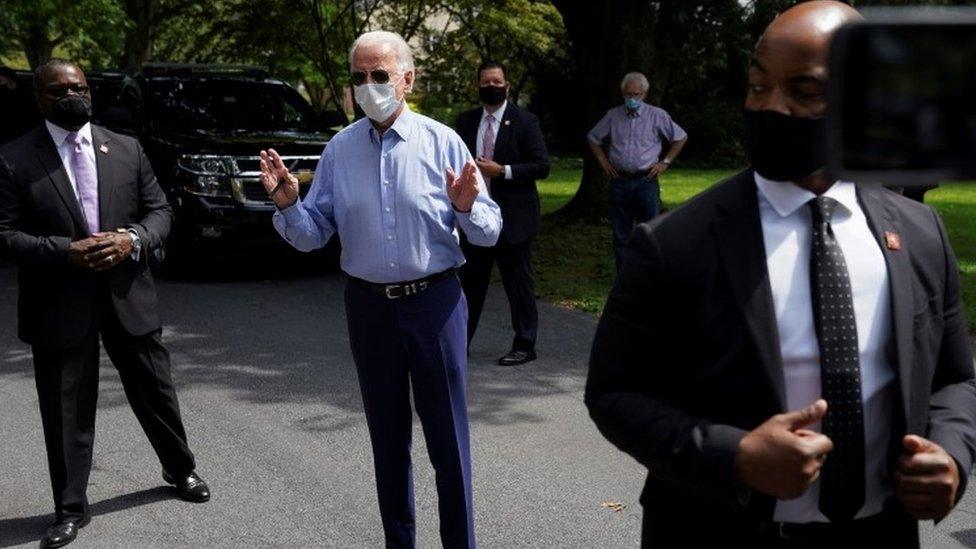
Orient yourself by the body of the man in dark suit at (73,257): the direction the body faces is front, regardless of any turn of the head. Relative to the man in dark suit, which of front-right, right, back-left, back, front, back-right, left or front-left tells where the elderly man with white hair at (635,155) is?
back-left

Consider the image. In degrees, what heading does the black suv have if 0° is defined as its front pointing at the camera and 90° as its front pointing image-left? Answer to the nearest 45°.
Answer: approximately 315°

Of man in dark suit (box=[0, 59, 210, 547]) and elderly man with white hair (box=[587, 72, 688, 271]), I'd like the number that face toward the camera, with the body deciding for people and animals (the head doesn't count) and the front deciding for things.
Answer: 2

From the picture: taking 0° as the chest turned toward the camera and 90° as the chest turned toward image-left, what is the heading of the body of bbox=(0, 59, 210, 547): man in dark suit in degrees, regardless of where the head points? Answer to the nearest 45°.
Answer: approximately 0°

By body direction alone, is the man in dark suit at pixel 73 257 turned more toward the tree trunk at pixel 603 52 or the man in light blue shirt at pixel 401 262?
the man in light blue shirt

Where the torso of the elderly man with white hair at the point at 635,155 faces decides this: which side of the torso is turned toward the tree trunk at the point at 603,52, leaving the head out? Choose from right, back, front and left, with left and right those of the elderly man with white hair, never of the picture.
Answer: back

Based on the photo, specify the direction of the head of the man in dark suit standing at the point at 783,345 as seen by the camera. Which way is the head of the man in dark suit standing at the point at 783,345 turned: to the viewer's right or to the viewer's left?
to the viewer's left

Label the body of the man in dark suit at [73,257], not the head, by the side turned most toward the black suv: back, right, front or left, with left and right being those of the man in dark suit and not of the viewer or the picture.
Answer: back
